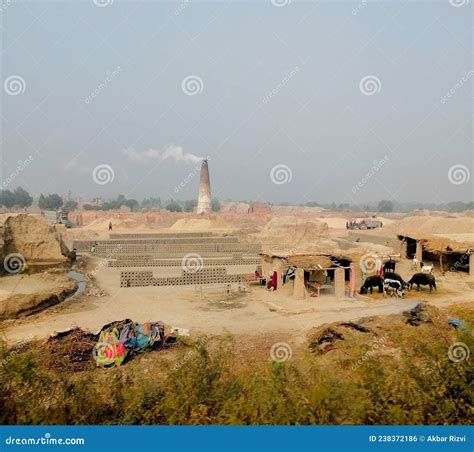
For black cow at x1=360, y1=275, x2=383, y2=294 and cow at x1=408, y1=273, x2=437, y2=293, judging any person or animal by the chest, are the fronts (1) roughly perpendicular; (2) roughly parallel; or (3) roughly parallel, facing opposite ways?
roughly parallel

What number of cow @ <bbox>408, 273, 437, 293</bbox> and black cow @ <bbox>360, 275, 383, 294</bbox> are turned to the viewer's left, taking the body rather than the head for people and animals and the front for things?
2

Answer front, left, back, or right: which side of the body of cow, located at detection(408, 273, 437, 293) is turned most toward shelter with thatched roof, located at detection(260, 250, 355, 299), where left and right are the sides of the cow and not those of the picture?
front

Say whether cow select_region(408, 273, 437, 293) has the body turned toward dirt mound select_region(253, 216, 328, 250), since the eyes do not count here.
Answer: no

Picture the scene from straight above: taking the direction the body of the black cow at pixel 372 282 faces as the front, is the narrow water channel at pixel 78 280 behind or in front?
in front

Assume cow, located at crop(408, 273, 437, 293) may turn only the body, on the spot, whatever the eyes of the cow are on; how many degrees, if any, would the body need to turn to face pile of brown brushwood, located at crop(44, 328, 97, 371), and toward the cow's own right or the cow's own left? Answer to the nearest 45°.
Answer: approximately 45° to the cow's own left

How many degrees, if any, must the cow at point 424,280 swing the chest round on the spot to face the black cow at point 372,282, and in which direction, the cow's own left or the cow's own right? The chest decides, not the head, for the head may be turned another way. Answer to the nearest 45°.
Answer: approximately 45° to the cow's own left

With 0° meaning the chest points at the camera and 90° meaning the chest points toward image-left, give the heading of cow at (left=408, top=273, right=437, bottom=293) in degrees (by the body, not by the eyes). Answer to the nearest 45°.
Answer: approximately 90°

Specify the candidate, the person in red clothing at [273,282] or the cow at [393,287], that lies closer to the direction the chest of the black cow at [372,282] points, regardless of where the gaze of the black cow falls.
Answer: the person in red clothing

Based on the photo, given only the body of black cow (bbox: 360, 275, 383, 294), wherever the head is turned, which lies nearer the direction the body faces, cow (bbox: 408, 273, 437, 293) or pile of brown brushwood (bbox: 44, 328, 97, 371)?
the pile of brown brushwood

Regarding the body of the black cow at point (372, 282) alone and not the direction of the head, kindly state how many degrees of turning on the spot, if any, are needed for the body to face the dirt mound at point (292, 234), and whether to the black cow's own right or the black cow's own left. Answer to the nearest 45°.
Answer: approximately 90° to the black cow's own right

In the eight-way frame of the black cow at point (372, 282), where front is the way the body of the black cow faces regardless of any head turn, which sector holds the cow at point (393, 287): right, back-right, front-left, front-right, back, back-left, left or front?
back

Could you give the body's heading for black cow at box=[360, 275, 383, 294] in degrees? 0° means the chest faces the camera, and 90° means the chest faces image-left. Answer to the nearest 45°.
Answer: approximately 90°

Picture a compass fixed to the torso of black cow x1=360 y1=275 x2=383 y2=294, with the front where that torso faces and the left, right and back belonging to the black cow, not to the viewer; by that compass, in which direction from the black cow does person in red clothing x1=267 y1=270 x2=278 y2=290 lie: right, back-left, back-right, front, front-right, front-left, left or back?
front

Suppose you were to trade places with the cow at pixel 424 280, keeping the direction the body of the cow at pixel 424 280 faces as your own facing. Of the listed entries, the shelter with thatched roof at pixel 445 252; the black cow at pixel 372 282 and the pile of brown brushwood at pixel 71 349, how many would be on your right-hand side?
1

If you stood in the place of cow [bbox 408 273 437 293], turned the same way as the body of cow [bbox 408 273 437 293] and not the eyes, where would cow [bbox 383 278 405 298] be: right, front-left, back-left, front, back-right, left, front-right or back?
front-left
